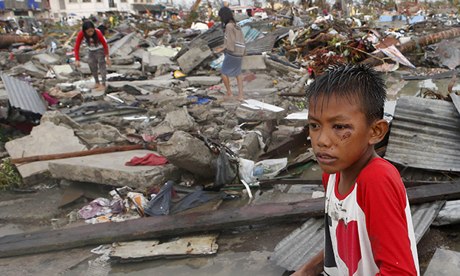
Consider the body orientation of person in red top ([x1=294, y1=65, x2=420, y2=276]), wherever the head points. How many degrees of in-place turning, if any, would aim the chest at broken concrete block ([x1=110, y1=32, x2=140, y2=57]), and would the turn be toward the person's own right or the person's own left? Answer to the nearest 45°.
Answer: approximately 90° to the person's own right

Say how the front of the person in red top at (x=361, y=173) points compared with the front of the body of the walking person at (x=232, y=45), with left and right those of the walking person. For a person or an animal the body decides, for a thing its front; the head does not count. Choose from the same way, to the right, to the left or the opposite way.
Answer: to the left

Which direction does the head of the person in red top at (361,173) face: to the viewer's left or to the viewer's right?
to the viewer's left

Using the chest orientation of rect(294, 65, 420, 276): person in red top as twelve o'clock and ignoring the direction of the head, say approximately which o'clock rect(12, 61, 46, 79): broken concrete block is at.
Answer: The broken concrete block is roughly at 3 o'clock from the person in red top.

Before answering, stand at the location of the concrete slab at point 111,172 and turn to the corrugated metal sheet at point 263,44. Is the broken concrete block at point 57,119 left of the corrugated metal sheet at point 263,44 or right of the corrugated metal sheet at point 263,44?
left

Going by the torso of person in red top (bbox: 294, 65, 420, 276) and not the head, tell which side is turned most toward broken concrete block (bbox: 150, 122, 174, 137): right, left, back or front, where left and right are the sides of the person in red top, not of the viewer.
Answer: right

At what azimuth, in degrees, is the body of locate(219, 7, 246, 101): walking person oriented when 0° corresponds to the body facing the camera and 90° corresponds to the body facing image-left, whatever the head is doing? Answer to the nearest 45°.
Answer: approximately 135°

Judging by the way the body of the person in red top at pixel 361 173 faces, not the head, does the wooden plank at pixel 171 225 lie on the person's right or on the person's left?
on the person's right

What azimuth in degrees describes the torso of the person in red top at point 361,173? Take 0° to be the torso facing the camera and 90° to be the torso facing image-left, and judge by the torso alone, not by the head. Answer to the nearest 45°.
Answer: approximately 45°

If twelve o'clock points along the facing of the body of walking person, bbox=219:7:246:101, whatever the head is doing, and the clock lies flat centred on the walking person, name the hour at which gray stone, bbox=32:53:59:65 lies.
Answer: The gray stone is roughly at 12 o'clock from the walking person.

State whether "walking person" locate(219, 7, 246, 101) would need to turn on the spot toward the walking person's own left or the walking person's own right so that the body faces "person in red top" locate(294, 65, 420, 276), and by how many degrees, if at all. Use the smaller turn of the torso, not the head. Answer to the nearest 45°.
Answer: approximately 135° to the walking person's own left

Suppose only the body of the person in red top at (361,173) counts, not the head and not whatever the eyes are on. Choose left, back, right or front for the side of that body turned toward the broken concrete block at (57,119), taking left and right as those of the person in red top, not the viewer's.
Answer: right

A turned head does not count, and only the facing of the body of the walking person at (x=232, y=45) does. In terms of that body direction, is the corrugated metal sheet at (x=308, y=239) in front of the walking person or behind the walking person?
behind

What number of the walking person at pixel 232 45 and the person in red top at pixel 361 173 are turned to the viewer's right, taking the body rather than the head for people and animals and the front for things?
0
